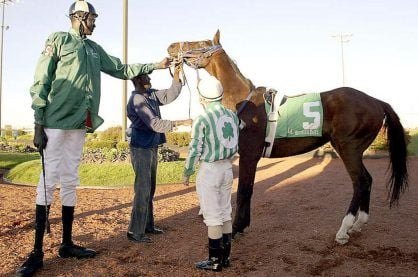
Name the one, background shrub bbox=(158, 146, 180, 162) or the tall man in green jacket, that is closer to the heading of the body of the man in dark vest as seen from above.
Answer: the background shrub

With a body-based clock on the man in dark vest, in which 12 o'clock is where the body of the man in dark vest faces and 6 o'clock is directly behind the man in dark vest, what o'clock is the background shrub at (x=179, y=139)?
The background shrub is roughly at 9 o'clock from the man in dark vest.

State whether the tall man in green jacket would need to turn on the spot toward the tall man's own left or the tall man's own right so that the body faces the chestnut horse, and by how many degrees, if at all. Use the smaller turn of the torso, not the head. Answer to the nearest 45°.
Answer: approximately 45° to the tall man's own left

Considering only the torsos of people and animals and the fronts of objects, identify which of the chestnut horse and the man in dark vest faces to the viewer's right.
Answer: the man in dark vest

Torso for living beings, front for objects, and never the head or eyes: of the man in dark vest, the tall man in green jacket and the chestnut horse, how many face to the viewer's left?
1

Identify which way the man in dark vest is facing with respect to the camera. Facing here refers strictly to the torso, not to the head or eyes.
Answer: to the viewer's right

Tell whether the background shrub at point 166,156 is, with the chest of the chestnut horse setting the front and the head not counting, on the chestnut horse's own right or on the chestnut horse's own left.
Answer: on the chestnut horse's own right

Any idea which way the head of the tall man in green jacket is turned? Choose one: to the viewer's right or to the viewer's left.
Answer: to the viewer's right

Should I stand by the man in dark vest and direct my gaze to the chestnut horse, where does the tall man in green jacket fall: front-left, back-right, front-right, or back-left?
back-right

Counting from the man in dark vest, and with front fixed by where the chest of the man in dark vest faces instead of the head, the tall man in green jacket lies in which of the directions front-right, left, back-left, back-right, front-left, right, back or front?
back-right

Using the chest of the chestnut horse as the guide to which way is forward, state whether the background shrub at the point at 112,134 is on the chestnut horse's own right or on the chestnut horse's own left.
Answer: on the chestnut horse's own right

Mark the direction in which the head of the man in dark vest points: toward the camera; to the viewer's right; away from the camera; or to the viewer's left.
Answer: to the viewer's right

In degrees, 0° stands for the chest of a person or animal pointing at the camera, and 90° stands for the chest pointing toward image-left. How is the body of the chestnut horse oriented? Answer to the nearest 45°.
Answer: approximately 90°

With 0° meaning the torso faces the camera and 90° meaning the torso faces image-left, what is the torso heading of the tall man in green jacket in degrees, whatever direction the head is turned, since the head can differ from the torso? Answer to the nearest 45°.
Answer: approximately 315°
